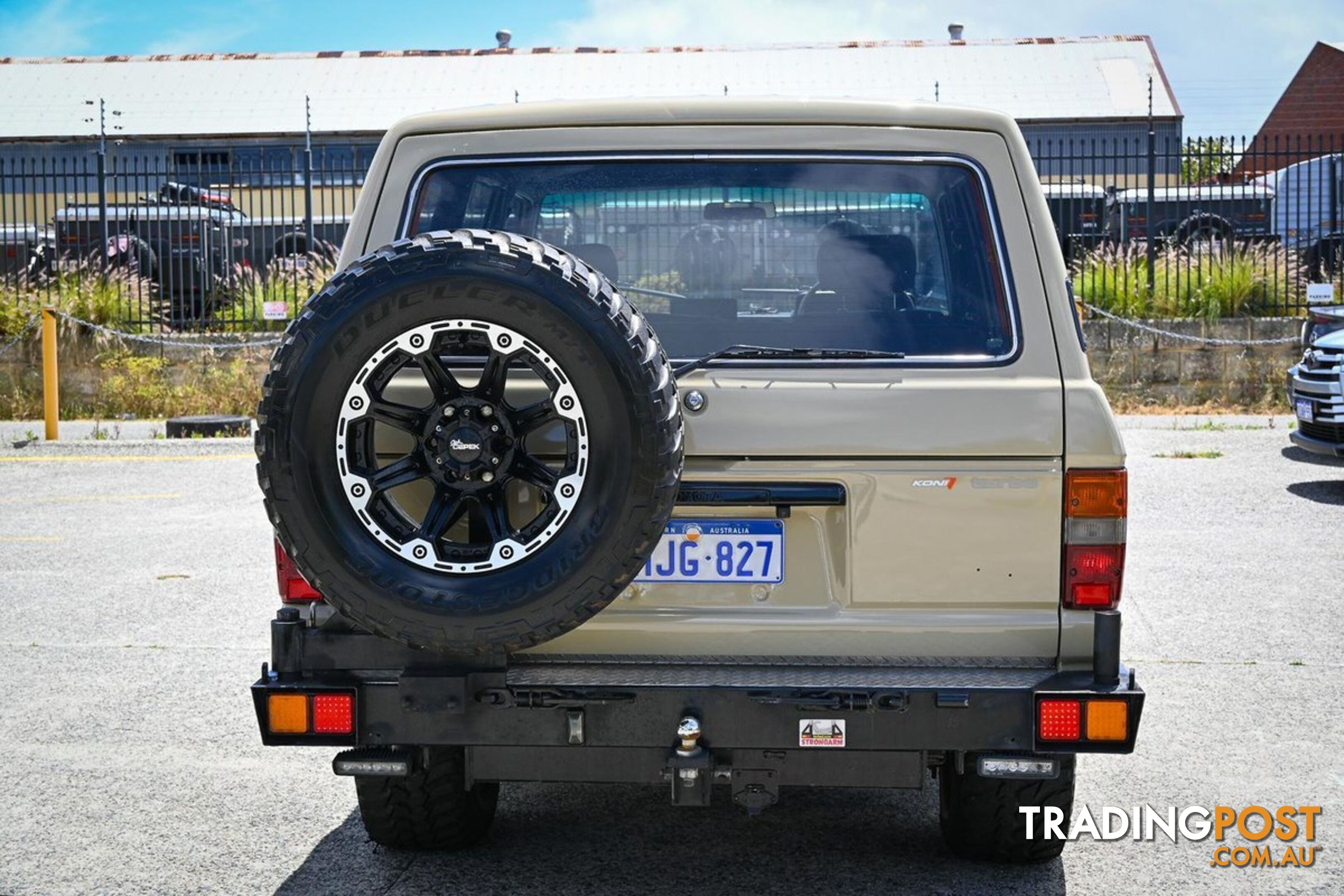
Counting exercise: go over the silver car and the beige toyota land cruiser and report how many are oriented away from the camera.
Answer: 1

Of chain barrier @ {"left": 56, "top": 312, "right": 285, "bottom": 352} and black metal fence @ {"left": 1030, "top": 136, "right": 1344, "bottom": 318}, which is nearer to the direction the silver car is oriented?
the chain barrier

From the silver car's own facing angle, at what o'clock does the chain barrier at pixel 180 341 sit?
The chain barrier is roughly at 2 o'clock from the silver car.

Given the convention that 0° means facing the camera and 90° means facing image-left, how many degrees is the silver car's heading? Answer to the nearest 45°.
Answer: approximately 45°

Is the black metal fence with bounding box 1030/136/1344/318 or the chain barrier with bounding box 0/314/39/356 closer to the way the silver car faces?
the chain barrier

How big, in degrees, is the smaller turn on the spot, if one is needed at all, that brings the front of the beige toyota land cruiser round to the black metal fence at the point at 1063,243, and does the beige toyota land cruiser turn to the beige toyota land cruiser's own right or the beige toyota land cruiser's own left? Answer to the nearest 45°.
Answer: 0° — it already faces it

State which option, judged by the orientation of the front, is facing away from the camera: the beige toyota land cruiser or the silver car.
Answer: the beige toyota land cruiser

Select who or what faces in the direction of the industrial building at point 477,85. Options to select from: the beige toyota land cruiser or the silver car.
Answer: the beige toyota land cruiser

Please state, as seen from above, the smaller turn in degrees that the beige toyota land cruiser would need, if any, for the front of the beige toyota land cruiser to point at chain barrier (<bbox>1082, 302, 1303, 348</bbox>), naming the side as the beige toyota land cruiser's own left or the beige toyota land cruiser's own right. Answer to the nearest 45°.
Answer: approximately 45° to the beige toyota land cruiser's own right

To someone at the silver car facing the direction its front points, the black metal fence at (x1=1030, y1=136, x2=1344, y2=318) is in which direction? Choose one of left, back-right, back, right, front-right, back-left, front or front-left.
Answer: back-right

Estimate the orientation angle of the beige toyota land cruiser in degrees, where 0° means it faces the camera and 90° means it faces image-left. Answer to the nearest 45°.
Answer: approximately 180°

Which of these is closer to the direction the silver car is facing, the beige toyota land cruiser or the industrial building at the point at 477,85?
the beige toyota land cruiser
